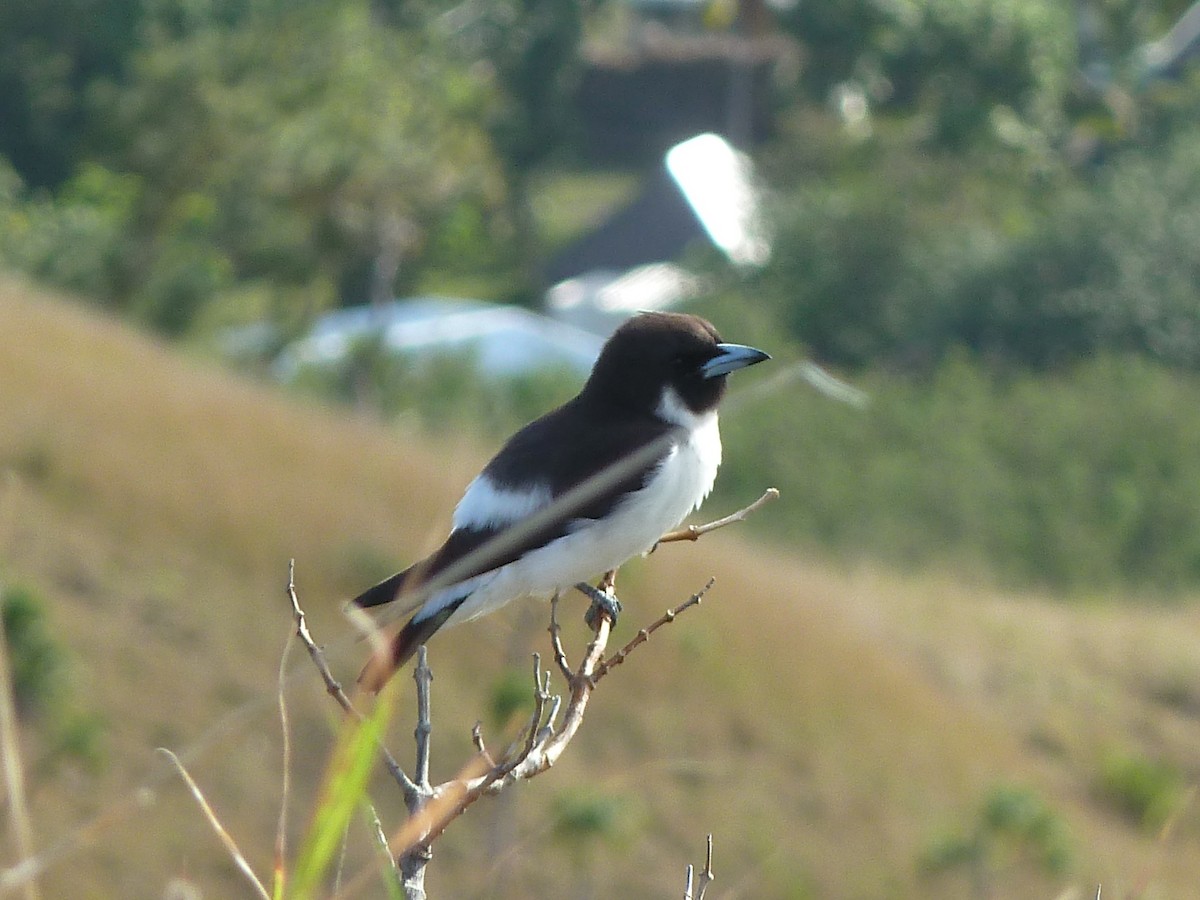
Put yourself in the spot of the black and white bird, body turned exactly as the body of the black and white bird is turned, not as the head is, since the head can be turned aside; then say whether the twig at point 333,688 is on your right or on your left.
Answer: on your right

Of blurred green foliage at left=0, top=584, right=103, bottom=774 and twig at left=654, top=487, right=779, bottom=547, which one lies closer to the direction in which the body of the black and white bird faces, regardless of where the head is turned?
the twig

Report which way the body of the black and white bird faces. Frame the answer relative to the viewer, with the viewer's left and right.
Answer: facing to the right of the viewer

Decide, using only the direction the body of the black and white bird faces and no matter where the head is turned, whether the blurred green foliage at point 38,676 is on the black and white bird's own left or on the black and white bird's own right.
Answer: on the black and white bird's own left
